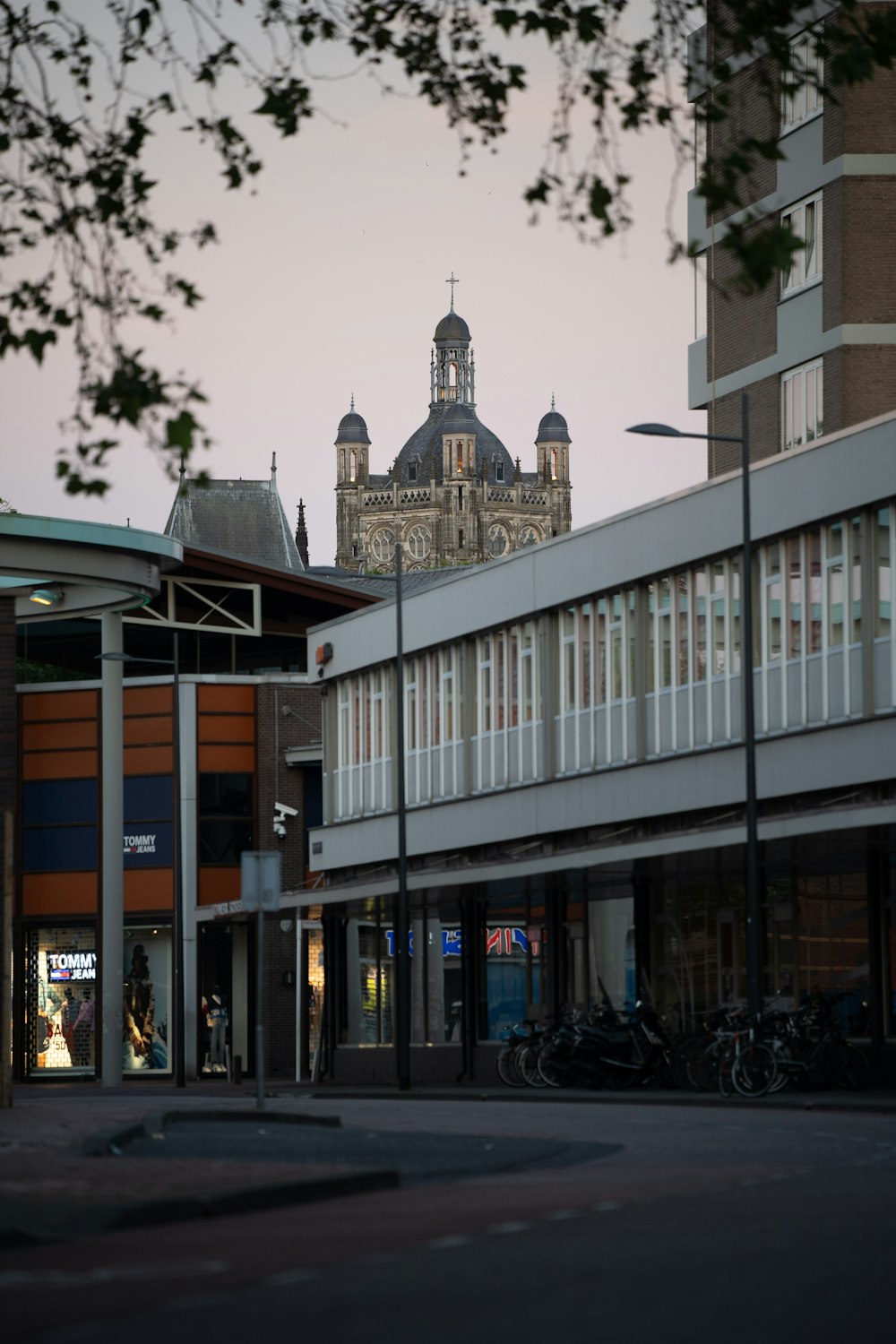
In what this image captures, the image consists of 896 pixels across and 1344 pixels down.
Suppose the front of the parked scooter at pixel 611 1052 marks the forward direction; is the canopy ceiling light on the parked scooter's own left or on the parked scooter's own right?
on the parked scooter's own left

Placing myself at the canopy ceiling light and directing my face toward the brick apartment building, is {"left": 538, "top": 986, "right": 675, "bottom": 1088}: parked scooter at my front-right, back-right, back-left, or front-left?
front-right

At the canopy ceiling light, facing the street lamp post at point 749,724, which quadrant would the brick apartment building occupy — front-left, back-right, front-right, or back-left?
front-left
